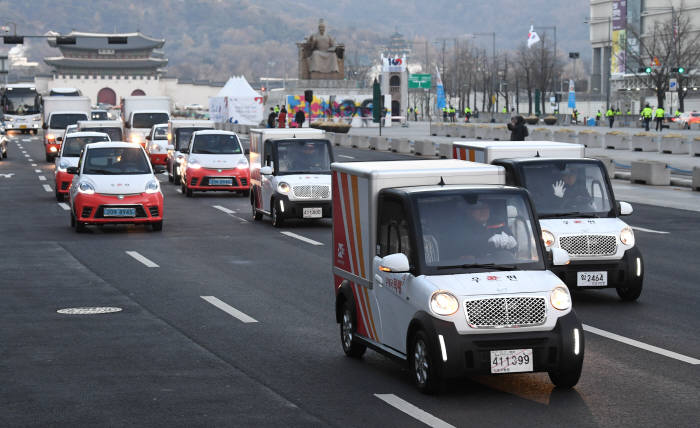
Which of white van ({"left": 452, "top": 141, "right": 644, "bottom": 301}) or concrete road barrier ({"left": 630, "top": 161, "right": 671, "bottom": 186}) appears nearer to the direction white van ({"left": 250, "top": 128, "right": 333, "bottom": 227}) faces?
the white van

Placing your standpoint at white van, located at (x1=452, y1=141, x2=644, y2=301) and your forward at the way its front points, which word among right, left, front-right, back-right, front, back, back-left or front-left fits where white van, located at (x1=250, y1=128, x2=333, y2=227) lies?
back

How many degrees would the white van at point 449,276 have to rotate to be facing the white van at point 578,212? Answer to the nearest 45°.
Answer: approximately 135° to its left

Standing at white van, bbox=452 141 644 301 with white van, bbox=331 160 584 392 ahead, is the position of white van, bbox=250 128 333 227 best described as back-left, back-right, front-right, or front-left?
back-right

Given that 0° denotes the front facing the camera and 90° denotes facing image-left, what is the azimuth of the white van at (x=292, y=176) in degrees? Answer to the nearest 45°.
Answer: approximately 315°

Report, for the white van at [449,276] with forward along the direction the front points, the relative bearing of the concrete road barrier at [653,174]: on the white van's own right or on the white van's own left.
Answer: on the white van's own left

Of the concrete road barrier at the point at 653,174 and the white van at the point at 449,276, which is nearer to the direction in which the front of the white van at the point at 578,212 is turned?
the white van

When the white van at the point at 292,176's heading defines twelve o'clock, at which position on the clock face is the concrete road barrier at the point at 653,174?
The concrete road barrier is roughly at 9 o'clock from the white van.

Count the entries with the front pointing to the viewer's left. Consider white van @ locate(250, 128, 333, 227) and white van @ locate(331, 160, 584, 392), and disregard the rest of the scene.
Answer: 0

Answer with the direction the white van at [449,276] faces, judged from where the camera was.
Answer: facing the viewer and to the right of the viewer

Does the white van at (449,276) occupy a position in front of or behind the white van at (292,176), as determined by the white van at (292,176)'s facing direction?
in front

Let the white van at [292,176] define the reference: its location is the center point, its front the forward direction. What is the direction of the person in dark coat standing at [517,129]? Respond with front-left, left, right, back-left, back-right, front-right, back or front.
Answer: left

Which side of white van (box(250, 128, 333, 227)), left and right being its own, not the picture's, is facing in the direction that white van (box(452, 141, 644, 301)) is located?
front
